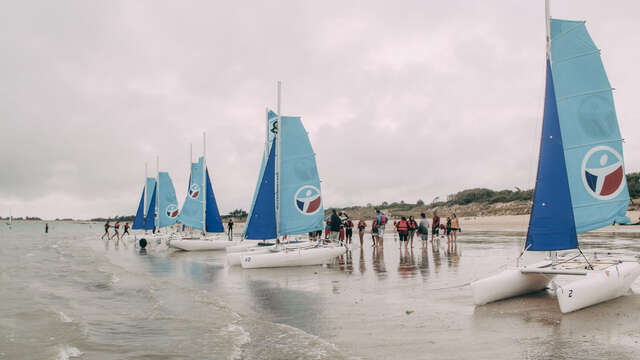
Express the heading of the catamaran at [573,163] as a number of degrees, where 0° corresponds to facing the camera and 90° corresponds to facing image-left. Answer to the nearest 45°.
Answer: approximately 45°

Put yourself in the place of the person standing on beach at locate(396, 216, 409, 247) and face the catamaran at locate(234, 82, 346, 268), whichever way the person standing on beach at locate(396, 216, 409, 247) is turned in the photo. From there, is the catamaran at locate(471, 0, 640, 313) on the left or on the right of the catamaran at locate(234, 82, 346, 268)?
left

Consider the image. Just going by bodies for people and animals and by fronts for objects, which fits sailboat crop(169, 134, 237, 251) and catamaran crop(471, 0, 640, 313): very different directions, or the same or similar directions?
very different directions

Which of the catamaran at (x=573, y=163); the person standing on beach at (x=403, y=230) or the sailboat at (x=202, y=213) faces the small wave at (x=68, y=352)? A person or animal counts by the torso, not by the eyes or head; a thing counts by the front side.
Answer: the catamaran

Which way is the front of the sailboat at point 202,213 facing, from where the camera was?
facing to the right of the viewer

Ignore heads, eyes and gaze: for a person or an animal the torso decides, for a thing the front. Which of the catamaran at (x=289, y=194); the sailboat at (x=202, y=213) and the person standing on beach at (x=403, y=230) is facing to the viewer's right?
the sailboat

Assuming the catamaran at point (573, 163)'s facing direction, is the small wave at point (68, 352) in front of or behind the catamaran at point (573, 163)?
in front

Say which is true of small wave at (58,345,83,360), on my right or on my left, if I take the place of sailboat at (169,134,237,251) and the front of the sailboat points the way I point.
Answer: on my right

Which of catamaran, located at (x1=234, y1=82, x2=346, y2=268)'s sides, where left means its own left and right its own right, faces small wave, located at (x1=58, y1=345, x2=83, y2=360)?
left

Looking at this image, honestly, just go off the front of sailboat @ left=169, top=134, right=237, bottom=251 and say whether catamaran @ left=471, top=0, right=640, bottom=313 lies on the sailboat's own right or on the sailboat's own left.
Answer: on the sailboat's own right

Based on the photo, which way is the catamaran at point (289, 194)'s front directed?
to the viewer's left

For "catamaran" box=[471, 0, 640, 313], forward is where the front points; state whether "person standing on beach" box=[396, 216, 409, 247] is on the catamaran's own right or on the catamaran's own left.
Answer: on the catamaran's own right
